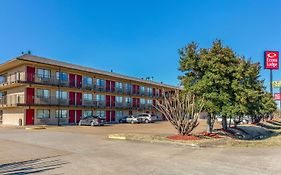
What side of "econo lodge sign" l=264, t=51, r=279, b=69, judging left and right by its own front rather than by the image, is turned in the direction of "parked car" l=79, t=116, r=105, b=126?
right

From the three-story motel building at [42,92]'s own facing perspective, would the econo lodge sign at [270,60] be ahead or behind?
ahead

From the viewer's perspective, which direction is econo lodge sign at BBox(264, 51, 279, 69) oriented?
toward the camera

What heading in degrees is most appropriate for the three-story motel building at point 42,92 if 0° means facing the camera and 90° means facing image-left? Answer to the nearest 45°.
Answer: approximately 315°

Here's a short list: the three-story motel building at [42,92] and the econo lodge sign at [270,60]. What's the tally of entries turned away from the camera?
0

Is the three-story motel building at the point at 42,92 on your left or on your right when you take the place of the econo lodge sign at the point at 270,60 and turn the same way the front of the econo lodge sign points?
on your right
